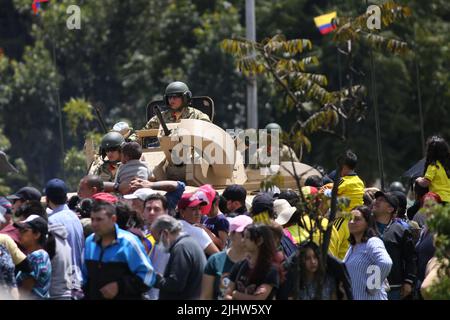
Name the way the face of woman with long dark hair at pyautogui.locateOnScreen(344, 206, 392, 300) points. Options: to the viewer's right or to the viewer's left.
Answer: to the viewer's left

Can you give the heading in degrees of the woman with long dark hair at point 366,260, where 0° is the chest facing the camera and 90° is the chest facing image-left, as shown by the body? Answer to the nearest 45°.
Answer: approximately 45°

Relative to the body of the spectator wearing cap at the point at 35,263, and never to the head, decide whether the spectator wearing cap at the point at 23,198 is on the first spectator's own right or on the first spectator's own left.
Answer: on the first spectator's own right

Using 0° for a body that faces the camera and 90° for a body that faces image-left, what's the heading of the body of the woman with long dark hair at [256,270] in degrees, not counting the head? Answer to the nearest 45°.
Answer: approximately 45°

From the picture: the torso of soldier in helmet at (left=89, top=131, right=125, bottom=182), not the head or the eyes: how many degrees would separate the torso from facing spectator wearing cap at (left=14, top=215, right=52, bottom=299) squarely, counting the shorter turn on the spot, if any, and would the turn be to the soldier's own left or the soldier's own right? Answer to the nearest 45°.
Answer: approximately 45° to the soldier's own right

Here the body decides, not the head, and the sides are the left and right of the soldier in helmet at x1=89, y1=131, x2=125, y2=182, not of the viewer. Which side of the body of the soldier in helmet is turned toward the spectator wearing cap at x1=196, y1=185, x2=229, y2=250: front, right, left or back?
front

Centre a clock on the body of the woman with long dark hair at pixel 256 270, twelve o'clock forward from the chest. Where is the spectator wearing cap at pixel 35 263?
The spectator wearing cap is roughly at 2 o'clock from the woman with long dark hair.
